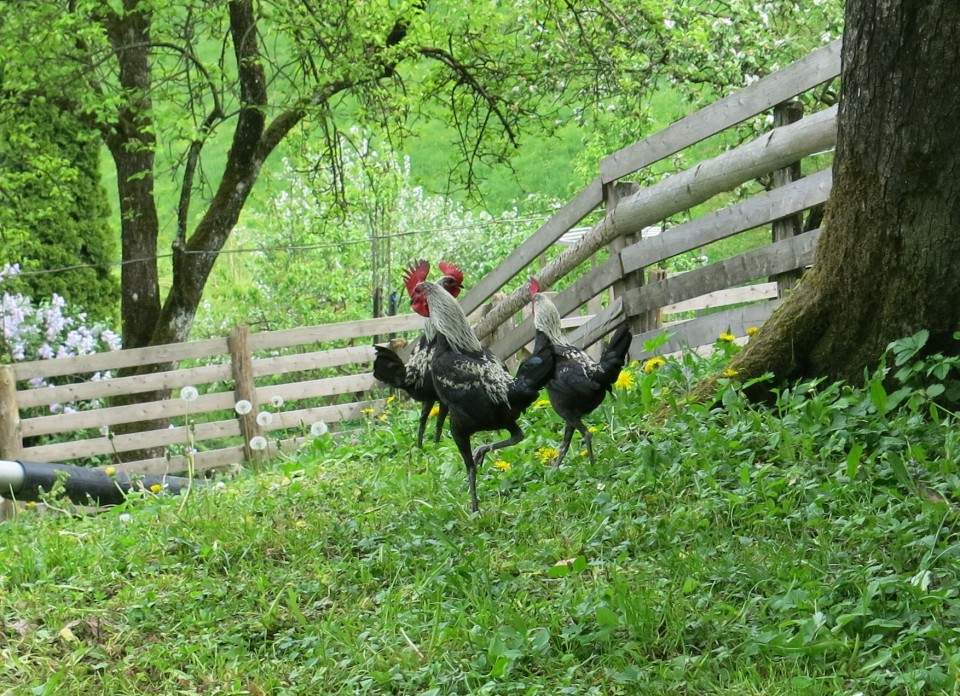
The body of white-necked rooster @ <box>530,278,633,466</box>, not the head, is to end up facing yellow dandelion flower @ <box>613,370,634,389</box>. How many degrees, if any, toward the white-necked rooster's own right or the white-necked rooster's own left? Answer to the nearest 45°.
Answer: approximately 90° to the white-necked rooster's own right

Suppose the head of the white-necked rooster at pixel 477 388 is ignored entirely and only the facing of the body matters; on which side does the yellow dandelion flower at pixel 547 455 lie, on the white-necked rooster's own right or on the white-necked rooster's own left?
on the white-necked rooster's own right

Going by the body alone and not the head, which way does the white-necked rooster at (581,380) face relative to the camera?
to the viewer's left

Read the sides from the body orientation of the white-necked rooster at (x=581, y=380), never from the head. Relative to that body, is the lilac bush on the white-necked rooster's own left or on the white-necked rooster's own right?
on the white-necked rooster's own right

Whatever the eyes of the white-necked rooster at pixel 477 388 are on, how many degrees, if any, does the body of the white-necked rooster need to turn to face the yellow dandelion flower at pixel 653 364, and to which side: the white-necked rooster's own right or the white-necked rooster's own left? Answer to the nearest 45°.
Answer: approximately 135° to the white-necked rooster's own right

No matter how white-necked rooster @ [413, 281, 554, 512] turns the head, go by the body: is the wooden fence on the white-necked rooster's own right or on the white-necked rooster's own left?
on the white-necked rooster's own right

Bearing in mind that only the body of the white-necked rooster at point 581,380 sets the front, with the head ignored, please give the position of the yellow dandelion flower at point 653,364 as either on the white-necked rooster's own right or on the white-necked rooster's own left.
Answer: on the white-necked rooster's own right

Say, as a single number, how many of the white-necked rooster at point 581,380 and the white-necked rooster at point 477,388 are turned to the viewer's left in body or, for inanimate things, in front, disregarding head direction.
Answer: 2

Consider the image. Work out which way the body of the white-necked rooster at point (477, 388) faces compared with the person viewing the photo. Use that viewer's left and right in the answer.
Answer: facing to the left of the viewer

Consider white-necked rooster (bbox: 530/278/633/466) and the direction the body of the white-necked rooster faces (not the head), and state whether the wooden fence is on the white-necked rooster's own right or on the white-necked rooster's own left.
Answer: on the white-necked rooster's own right
